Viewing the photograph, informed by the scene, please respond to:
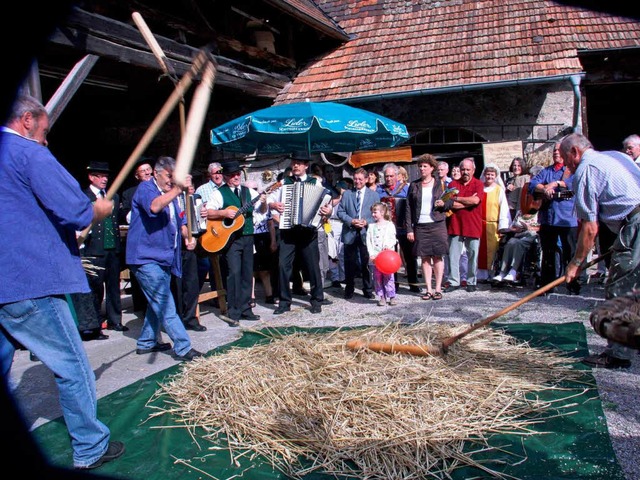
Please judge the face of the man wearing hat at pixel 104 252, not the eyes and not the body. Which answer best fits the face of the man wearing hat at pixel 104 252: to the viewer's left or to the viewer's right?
to the viewer's right

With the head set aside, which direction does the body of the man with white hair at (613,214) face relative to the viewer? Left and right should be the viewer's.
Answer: facing to the left of the viewer

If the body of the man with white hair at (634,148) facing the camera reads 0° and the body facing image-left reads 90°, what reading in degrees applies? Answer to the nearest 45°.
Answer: approximately 90°

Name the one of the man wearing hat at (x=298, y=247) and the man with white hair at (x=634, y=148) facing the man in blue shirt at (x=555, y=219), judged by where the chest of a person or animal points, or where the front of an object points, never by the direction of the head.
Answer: the man with white hair

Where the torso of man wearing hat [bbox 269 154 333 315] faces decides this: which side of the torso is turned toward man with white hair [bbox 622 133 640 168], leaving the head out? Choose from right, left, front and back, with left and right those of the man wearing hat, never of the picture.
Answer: left

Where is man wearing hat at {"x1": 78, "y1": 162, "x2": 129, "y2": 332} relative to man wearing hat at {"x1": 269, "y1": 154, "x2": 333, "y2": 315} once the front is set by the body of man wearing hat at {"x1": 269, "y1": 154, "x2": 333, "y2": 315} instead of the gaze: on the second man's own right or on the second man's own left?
on the second man's own right

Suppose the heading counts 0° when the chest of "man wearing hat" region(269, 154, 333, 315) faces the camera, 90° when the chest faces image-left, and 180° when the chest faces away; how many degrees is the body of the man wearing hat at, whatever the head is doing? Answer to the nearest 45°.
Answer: approximately 0°

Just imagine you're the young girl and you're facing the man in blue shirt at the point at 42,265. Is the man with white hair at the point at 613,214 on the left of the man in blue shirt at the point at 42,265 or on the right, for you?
left

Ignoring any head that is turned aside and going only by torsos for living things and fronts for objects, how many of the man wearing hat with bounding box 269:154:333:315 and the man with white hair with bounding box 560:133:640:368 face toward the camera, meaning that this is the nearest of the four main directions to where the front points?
1

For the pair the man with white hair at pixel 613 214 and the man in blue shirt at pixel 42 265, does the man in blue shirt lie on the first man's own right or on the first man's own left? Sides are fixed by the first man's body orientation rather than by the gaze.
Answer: on the first man's own left

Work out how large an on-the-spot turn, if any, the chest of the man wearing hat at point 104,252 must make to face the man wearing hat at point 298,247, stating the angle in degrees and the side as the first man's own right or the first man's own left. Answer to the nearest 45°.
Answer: approximately 45° to the first man's own left
